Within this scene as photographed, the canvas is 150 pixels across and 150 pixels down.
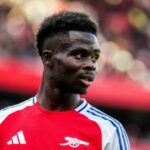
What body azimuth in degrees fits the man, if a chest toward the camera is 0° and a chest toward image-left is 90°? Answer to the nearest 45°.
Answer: approximately 0°
